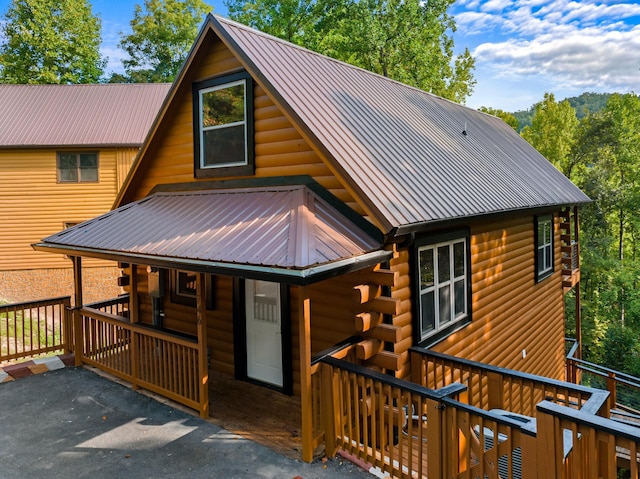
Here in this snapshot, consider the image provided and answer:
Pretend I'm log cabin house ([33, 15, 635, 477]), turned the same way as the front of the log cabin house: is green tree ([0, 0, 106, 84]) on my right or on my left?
on my right

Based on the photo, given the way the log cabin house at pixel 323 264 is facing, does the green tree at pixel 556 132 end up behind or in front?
behind

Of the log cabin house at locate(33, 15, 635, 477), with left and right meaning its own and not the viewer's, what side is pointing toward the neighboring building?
right

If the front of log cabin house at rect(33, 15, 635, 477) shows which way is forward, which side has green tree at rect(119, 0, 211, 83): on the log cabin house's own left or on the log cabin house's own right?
on the log cabin house's own right

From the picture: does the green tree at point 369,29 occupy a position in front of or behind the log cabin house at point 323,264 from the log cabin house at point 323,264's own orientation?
behind

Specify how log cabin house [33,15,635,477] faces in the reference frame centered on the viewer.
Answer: facing the viewer and to the left of the viewer

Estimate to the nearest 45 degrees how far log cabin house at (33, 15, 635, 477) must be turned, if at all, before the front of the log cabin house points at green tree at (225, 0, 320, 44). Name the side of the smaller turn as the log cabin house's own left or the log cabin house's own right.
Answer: approximately 135° to the log cabin house's own right
